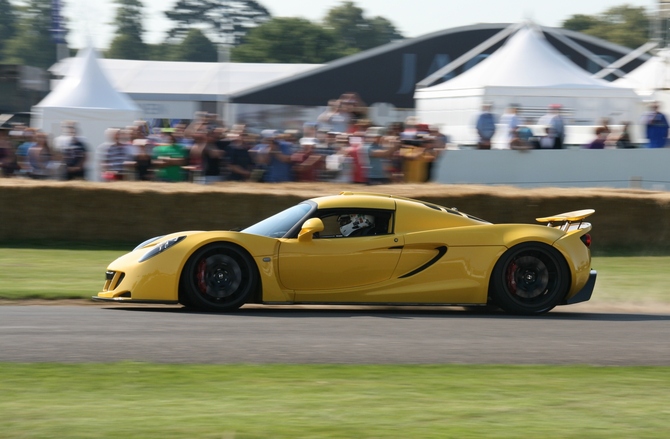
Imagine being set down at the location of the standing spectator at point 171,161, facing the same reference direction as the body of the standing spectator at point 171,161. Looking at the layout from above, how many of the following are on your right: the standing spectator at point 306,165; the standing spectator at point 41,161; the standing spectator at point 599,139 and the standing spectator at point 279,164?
1

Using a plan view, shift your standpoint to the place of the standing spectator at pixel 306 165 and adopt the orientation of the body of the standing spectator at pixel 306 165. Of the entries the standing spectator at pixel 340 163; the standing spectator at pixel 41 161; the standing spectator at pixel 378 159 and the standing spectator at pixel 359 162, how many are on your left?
3

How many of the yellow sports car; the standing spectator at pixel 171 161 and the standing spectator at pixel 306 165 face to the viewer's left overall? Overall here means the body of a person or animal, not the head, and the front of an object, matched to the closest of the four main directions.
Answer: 1

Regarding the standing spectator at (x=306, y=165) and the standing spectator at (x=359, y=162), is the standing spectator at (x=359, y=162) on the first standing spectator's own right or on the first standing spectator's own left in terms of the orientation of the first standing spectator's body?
on the first standing spectator's own left

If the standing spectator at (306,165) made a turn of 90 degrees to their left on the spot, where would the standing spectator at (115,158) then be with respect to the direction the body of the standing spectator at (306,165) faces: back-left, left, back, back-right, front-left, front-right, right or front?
back

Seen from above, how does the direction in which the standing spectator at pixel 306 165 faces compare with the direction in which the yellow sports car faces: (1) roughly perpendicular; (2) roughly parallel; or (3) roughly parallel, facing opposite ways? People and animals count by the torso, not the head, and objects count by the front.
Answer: roughly perpendicular

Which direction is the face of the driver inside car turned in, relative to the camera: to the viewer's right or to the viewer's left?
to the viewer's left

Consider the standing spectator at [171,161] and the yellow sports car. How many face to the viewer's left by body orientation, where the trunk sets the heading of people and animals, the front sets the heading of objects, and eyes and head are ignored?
1

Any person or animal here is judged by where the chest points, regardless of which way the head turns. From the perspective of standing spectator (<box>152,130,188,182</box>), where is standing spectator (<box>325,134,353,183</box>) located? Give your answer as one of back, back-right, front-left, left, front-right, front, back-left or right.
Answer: left

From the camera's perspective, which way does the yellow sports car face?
to the viewer's left

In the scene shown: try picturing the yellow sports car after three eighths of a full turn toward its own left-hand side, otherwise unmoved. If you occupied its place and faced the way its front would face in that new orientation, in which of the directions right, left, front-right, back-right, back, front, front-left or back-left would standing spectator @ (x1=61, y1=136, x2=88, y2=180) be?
back

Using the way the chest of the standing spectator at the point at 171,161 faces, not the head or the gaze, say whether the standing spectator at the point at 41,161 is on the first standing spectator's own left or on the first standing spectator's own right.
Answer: on the first standing spectator's own right

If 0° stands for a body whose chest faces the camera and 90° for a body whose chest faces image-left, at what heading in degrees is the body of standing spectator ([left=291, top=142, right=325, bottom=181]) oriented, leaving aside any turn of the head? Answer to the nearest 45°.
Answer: approximately 0°

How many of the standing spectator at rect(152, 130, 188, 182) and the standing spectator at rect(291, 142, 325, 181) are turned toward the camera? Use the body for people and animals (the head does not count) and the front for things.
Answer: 2
